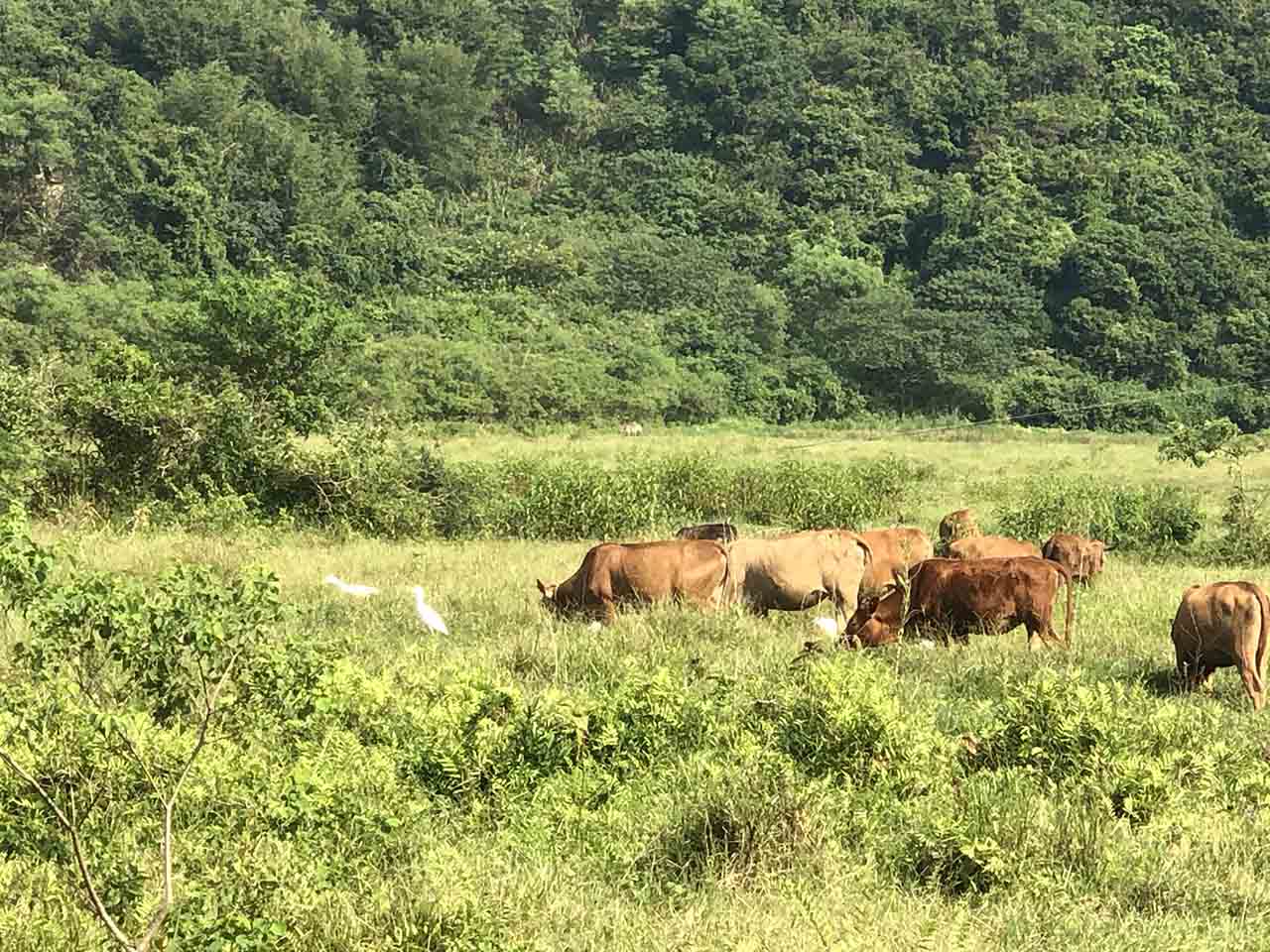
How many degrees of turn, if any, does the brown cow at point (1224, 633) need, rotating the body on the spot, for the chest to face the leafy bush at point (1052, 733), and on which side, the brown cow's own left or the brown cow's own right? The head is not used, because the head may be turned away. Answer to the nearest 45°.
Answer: approximately 135° to the brown cow's own left

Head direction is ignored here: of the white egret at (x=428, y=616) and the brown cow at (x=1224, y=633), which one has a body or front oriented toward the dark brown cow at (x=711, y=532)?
the brown cow

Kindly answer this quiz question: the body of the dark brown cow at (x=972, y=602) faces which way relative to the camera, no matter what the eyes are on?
to the viewer's left

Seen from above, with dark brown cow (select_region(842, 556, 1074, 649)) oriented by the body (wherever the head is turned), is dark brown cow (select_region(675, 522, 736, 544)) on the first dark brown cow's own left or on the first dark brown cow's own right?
on the first dark brown cow's own right

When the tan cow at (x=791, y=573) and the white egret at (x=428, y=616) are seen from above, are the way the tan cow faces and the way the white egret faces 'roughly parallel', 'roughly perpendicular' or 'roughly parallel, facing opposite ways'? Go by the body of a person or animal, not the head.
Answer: roughly parallel

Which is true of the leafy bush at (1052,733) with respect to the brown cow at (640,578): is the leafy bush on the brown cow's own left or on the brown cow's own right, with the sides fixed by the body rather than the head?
on the brown cow's own left

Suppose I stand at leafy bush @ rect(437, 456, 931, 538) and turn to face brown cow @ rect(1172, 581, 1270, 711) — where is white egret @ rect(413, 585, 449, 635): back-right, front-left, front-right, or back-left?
front-right

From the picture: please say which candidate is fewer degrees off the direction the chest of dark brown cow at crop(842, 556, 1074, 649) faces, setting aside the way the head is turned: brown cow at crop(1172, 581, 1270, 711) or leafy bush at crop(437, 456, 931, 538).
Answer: the leafy bush

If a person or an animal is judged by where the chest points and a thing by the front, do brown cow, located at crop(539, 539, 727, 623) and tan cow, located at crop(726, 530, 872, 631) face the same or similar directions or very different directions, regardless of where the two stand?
same or similar directions

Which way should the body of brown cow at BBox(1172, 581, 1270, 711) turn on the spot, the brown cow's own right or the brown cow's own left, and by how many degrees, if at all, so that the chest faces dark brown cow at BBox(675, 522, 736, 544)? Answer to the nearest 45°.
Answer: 0° — it already faces it

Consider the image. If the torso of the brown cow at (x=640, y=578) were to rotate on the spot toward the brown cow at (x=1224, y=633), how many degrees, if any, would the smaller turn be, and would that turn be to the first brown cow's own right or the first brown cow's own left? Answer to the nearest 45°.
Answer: approximately 135° to the first brown cow's own left

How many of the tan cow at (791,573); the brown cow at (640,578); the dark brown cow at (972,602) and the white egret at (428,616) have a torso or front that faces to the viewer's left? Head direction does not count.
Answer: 4

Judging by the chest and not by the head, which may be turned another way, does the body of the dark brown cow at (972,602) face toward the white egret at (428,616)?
yes

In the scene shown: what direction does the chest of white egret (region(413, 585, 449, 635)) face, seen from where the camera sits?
to the viewer's left

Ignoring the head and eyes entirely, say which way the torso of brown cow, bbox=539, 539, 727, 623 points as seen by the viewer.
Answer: to the viewer's left

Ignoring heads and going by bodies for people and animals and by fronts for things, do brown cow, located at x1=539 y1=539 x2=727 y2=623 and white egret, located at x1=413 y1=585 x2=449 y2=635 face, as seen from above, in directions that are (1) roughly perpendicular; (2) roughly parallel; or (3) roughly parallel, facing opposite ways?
roughly parallel

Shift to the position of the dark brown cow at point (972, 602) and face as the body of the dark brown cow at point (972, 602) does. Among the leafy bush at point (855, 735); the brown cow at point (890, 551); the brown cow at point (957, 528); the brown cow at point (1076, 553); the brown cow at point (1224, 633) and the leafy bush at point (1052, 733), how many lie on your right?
3

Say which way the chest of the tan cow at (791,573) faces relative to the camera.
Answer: to the viewer's left
